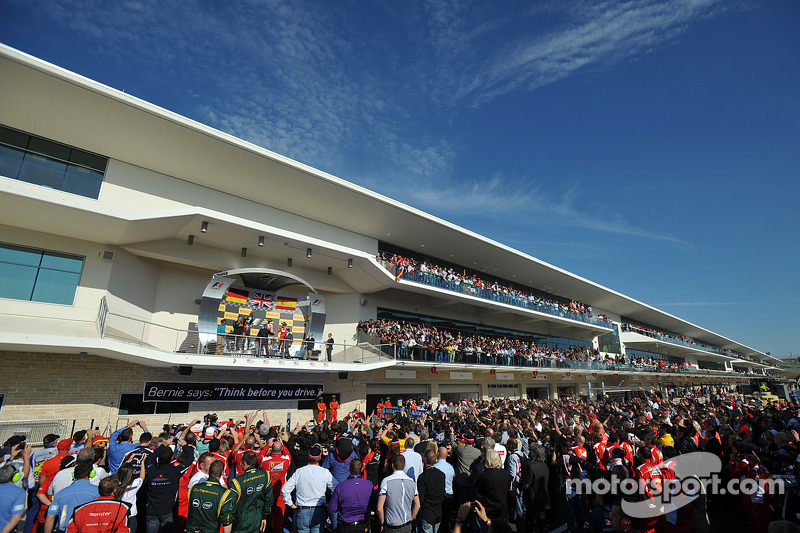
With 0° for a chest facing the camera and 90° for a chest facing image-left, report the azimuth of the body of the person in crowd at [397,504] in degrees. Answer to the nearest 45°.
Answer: approximately 135°

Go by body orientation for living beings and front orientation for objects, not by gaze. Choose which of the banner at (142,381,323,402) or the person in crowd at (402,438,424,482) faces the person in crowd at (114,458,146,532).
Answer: the banner

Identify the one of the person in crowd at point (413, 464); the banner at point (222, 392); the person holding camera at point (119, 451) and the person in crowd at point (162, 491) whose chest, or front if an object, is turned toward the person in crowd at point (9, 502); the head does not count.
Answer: the banner

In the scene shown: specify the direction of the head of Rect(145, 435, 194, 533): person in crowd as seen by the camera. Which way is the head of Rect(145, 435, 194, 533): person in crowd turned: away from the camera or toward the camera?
away from the camera

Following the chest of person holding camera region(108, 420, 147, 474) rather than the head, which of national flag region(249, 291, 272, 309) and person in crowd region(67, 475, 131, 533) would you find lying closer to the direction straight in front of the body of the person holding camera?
the national flag

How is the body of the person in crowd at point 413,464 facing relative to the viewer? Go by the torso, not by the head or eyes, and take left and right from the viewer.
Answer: facing away from the viewer

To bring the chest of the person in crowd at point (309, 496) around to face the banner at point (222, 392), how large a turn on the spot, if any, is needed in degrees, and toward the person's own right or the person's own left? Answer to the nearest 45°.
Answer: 0° — they already face it

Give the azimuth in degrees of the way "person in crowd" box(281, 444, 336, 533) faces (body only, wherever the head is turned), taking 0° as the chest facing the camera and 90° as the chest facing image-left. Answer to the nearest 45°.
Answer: approximately 180°

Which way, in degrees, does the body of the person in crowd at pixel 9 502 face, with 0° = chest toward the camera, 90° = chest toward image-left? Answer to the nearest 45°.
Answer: approximately 180°

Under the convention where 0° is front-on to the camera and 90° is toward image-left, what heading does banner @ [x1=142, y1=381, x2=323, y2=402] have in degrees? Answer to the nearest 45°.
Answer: approximately 0°

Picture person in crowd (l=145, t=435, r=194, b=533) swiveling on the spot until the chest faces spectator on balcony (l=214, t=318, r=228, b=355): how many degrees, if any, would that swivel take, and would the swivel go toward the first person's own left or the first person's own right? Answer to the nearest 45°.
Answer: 0° — they already face them

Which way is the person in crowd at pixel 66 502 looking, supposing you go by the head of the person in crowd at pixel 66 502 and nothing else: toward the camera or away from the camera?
away from the camera

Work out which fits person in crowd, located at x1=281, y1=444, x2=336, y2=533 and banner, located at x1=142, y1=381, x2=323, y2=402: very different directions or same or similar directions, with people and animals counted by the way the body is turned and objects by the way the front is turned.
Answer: very different directions

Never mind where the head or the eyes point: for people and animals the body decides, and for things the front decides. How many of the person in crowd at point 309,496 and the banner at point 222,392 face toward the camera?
1

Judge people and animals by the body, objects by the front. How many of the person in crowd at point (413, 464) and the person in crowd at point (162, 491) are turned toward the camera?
0

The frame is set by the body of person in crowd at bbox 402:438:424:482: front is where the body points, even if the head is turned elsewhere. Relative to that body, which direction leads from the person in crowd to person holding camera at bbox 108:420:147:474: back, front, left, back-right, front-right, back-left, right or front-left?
left
